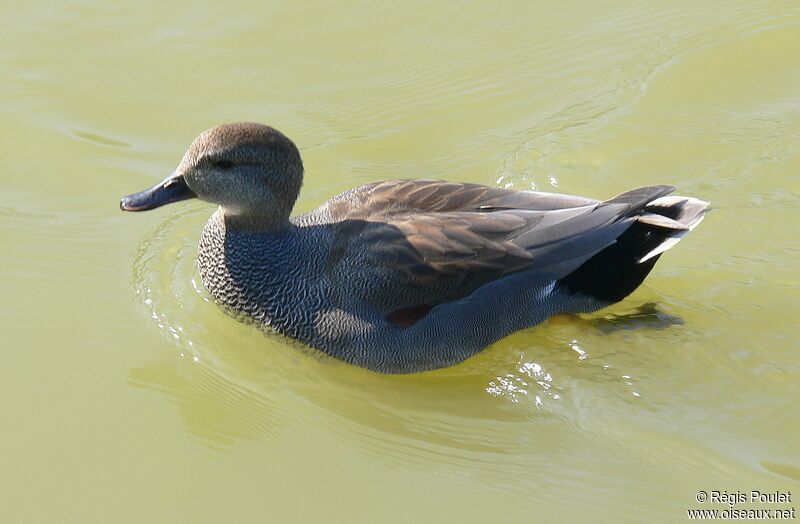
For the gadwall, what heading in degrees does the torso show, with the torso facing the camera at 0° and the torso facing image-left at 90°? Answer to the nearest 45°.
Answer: approximately 90°
